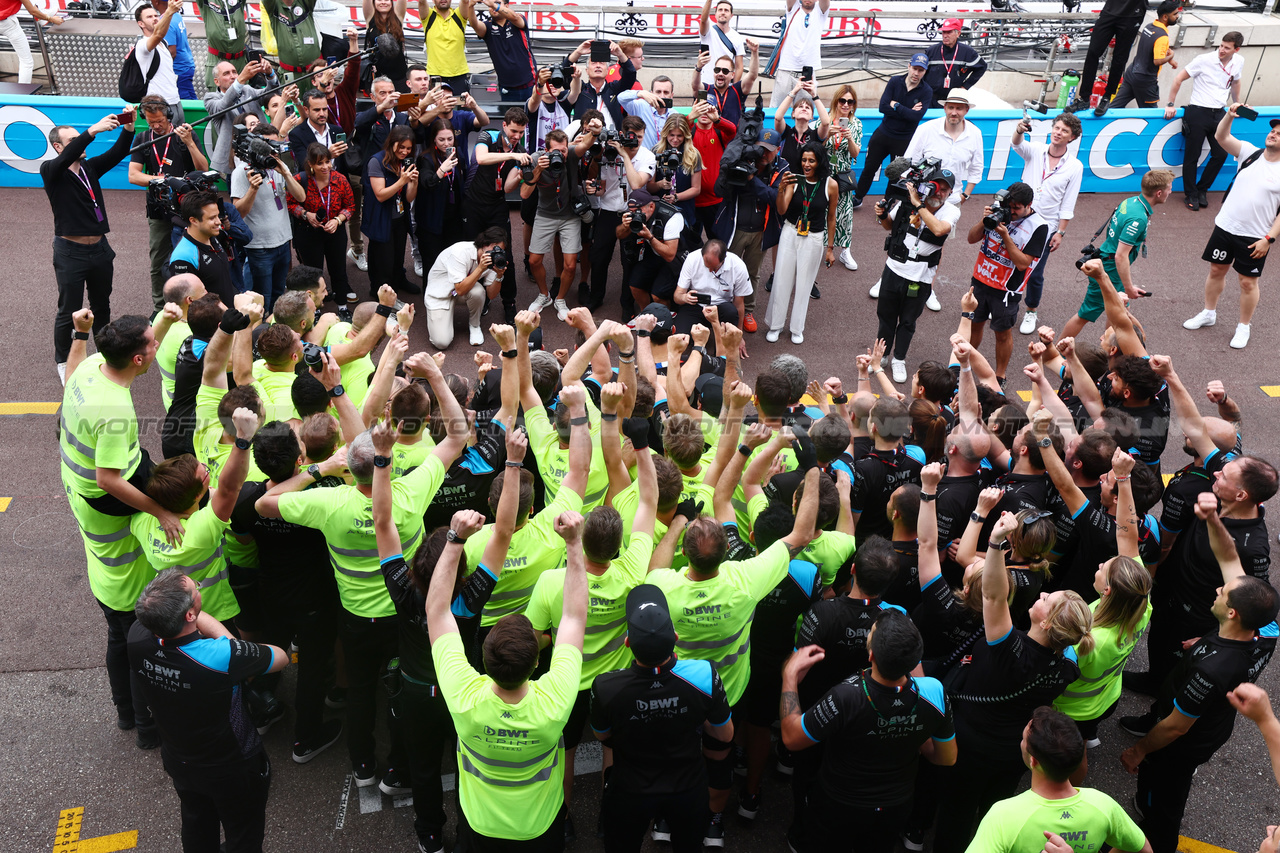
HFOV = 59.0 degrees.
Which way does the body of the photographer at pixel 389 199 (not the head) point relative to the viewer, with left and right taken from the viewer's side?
facing the viewer and to the right of the viewer

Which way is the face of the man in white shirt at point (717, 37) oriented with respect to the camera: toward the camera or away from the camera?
toward the camera

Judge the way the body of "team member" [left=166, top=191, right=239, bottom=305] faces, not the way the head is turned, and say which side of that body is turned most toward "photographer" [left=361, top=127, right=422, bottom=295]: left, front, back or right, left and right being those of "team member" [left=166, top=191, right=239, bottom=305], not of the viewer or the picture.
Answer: left

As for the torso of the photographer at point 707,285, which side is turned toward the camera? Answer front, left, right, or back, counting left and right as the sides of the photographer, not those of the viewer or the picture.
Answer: front

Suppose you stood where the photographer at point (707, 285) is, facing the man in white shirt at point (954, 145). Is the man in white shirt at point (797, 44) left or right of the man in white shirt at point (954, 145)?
left

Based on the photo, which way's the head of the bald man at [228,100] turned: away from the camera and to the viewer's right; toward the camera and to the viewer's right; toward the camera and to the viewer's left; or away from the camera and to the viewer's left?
toward the camera and to the viewer's right

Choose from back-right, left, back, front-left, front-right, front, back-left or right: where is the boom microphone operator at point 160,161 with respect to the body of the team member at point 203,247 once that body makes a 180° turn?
front-right

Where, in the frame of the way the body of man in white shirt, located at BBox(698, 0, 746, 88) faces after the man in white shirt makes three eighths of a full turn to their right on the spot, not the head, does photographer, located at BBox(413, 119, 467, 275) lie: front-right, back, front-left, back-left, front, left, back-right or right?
left

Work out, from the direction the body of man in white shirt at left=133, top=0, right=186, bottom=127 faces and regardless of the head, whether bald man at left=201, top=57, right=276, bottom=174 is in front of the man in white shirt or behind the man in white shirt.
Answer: in front

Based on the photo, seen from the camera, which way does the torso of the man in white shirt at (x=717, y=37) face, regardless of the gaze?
toward the camera

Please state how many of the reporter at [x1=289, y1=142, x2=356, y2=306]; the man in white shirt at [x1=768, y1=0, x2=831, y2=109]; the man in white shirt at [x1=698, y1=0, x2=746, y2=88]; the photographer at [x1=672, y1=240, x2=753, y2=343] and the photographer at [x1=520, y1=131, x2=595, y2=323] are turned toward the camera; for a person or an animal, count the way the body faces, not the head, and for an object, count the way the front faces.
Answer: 5

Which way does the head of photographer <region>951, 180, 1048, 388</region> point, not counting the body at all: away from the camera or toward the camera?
toward the camera

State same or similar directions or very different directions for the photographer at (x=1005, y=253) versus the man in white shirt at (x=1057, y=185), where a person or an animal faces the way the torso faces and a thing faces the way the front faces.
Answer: same or similar directions

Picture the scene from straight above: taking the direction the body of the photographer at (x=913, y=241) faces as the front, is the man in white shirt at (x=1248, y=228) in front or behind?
behind

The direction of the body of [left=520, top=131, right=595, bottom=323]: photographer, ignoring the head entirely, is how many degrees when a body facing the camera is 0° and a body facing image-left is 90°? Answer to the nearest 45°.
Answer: approximately 0°

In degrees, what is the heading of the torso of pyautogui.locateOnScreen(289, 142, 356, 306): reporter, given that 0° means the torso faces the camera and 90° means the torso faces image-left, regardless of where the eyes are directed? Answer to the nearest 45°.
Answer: approximately 0°

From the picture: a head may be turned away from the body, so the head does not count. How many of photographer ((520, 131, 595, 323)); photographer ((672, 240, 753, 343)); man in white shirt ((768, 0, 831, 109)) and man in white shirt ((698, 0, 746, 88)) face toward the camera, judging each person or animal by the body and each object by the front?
4
